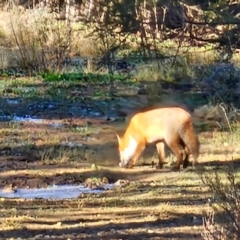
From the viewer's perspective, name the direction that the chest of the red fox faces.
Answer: to the viewer's left

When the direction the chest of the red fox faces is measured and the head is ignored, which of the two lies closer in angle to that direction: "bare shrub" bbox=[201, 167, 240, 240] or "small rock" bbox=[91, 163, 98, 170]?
the small rock

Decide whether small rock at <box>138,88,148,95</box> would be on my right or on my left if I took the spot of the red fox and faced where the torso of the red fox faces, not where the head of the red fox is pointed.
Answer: on my right

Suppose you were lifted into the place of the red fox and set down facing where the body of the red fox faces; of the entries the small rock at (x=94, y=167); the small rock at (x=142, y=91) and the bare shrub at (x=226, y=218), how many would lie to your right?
1

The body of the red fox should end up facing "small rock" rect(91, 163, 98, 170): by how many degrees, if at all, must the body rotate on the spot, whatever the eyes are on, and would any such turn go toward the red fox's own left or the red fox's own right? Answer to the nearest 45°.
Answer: approximately 45° to the red fox's own left

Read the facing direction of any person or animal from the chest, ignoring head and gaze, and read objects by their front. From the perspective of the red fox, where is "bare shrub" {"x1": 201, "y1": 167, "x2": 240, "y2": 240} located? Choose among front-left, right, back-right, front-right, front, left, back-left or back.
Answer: left
